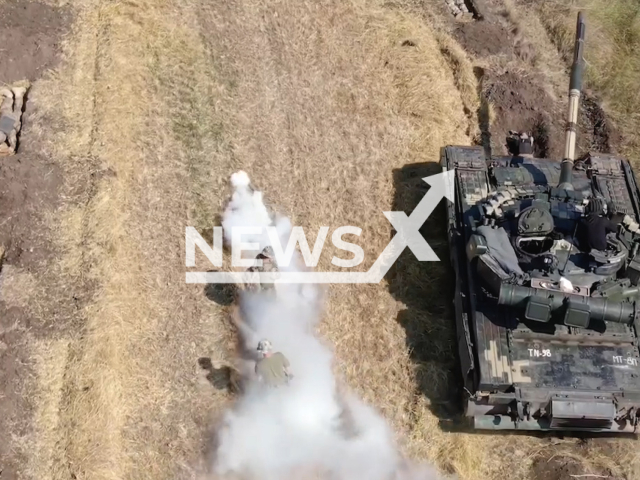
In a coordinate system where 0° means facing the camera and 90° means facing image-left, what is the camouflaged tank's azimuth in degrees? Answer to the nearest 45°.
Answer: approximately 180°

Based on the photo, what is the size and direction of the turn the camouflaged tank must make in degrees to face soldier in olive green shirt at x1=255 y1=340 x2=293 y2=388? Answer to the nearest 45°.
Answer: approximately 90° to its left

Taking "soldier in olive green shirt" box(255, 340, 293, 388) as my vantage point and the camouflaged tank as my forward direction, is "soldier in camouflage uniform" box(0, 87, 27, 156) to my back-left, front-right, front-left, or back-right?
back-left

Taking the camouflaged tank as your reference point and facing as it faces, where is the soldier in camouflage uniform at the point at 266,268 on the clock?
The soldier in camouflage uniform is roughly at 9 o'clock from the camouflaged tank.

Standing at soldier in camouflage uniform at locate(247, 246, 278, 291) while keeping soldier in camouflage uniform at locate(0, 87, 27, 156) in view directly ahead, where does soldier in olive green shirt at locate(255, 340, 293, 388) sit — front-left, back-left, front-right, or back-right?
back-left

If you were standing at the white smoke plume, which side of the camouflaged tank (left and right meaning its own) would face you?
left
